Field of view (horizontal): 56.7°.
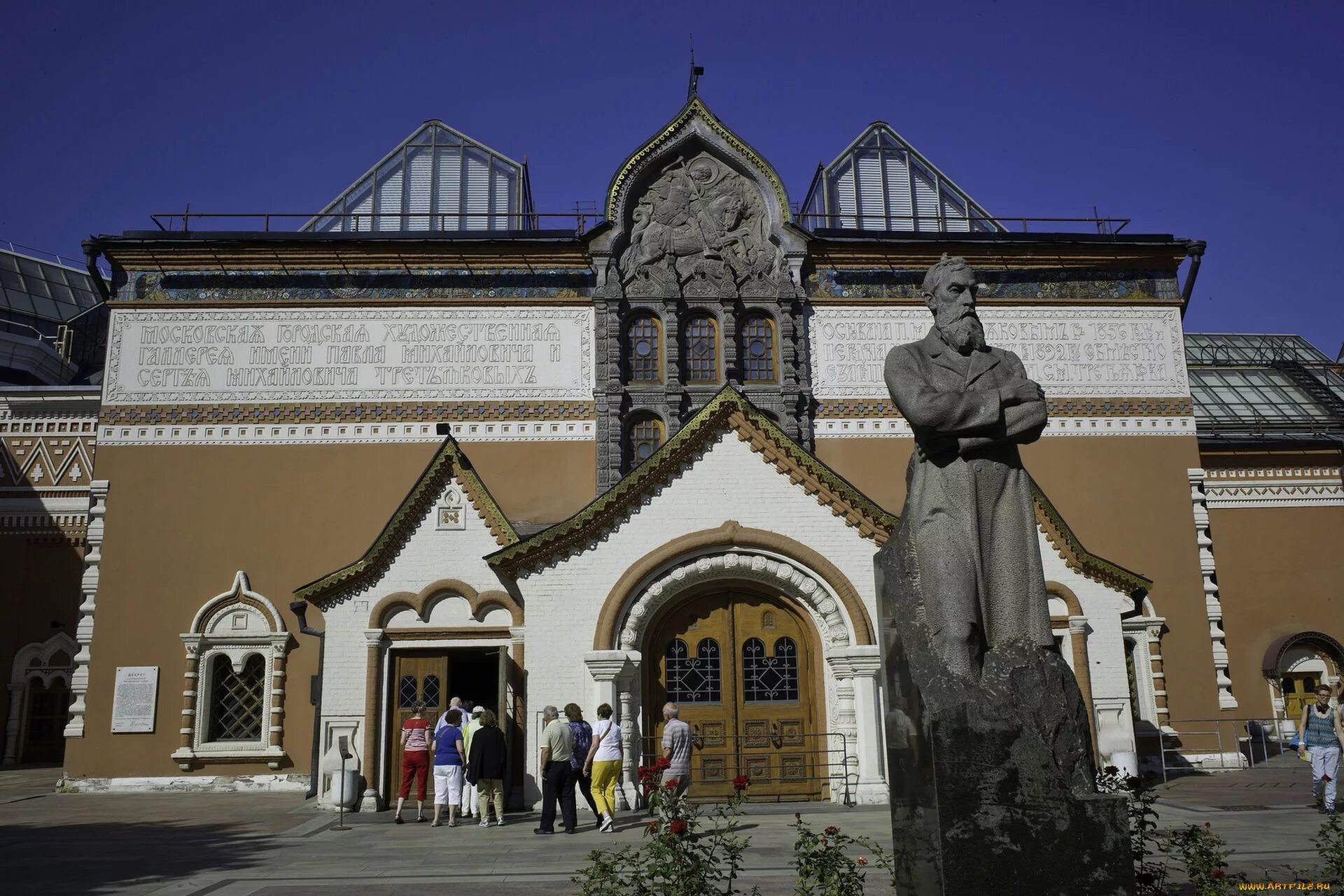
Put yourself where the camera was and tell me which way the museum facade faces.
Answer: facing the viewer

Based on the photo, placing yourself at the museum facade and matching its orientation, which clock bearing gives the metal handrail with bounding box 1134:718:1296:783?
The metal handrail is roughly at 9 o'clock from the museum facade.

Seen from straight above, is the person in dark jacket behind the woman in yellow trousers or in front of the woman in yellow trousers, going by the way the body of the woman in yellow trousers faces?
in front

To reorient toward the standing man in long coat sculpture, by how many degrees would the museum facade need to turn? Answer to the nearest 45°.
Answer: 0° — it already faces it

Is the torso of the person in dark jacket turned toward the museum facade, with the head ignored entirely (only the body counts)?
yes

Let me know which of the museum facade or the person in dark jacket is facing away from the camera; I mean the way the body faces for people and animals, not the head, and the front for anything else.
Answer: the person in dark jacket

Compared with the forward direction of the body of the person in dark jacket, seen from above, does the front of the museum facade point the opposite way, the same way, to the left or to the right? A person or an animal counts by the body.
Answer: the opposite way

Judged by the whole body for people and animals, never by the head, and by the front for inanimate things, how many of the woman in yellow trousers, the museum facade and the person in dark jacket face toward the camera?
1

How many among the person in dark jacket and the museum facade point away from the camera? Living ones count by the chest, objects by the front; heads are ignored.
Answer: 1

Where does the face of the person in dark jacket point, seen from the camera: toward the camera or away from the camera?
away from the camera

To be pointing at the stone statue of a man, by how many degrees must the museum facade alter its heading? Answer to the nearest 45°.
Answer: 0° — it already faces it

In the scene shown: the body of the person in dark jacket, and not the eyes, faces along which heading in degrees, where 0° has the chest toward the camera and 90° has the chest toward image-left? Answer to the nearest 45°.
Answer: approximately 180°
